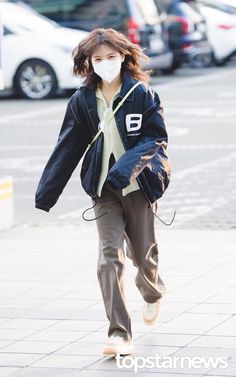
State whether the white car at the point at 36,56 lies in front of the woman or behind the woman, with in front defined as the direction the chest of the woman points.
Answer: behind

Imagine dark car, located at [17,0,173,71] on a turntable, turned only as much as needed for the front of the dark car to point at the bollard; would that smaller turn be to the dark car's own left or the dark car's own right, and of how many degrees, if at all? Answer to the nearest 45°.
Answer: approximately 135° to the dark car's own left

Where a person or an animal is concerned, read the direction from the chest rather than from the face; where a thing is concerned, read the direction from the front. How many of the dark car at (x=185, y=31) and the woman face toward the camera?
1

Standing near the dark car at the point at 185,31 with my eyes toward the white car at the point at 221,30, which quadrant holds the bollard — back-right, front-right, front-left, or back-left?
back-right

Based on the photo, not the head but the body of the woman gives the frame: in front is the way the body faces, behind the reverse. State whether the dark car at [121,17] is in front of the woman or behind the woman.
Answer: behind

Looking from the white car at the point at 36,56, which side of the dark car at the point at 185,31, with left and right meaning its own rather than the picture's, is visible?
left

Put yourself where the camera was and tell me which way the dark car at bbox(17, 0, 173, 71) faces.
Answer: facing away from the viewer and to the left of the viewer

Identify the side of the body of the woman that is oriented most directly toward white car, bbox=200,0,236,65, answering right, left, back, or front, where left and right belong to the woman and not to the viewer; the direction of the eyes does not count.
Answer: back

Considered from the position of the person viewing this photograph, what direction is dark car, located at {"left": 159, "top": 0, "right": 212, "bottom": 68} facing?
facing away from the viewer and to the left of the viewer
